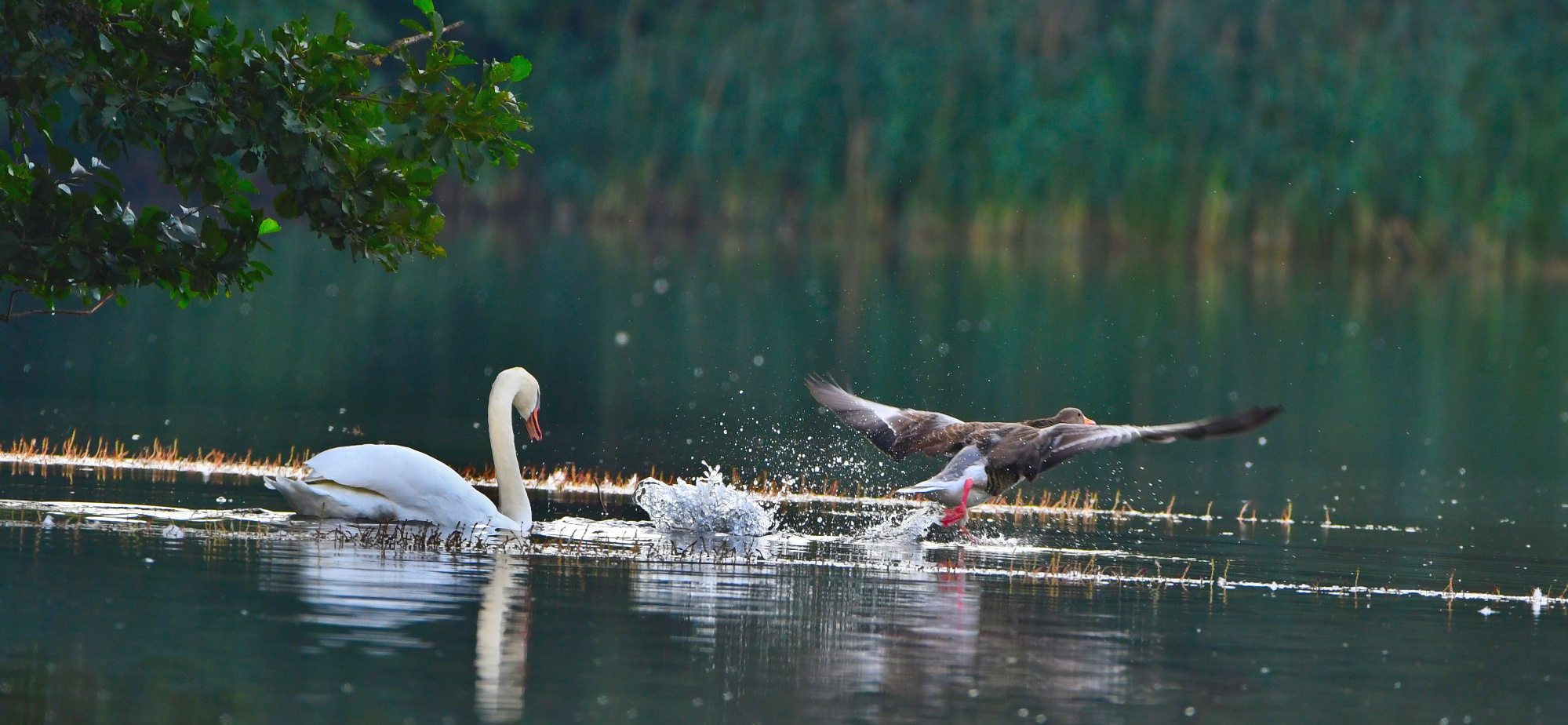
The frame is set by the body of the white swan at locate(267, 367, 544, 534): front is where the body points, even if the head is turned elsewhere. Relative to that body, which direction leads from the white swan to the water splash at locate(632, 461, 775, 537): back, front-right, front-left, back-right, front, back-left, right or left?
front

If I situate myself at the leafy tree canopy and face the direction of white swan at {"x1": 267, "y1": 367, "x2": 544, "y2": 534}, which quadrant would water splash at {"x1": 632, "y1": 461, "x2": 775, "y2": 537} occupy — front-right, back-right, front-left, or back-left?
front-right

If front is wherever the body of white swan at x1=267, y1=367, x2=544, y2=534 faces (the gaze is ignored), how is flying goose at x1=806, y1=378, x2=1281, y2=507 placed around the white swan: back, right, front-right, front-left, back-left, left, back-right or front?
front

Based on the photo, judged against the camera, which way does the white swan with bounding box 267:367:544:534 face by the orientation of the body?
to the viewer's right

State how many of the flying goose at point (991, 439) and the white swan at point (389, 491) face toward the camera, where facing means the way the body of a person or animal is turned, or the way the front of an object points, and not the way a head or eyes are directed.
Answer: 0

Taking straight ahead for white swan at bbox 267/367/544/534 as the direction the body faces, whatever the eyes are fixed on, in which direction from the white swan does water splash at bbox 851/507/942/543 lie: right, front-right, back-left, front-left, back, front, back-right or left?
front

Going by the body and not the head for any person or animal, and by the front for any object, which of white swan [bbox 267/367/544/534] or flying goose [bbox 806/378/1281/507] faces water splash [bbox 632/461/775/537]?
the white swan

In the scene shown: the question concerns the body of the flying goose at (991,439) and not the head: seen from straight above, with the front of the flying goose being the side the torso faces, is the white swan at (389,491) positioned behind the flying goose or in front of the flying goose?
behind

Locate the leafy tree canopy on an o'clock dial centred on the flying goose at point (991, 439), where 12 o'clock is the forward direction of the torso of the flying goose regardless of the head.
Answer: The leafy tree canopy is roughly at 6 o'clock from the flying goose.

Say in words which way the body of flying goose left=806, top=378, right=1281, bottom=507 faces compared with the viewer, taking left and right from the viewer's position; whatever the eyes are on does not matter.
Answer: facing away from the viewer and to the right of the viewer

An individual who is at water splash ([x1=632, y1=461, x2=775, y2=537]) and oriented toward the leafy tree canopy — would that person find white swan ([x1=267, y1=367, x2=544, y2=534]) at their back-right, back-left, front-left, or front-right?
front-right
